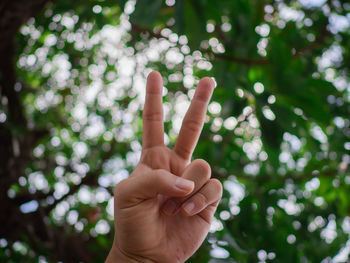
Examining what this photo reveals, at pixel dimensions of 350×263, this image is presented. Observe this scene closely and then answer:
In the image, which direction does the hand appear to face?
toward the camera
